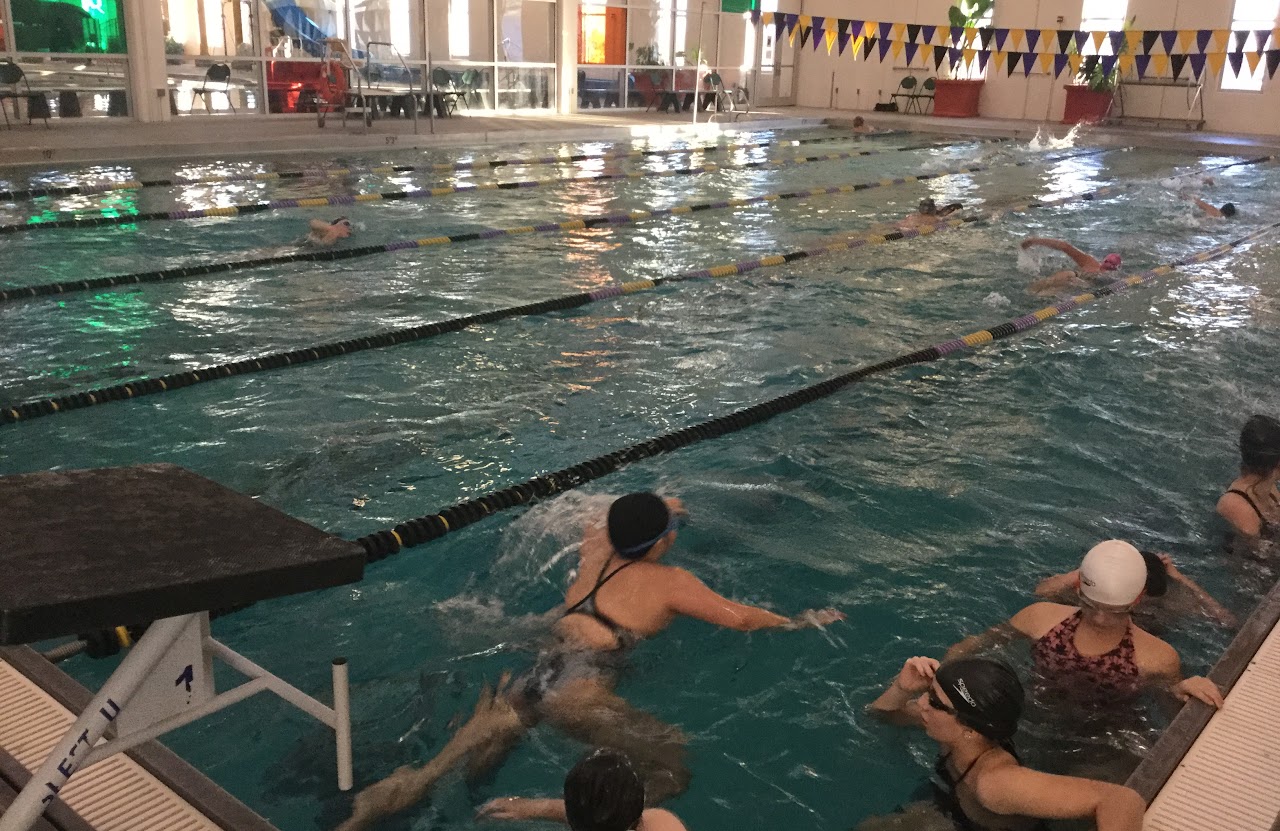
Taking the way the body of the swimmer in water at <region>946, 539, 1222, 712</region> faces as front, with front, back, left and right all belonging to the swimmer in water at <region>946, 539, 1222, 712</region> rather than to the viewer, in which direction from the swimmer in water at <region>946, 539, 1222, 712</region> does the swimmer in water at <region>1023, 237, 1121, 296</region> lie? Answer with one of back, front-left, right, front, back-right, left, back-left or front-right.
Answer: back

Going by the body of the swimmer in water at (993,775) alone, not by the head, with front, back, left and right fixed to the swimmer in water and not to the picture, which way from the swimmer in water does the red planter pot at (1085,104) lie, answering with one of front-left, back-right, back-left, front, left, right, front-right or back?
right

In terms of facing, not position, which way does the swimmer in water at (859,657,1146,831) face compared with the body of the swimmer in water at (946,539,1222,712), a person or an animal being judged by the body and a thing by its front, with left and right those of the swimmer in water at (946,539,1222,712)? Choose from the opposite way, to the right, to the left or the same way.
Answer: to the right

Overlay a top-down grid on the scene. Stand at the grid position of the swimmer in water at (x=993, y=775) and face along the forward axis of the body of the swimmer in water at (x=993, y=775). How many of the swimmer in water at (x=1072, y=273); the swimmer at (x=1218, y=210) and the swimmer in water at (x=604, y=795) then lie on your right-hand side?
2

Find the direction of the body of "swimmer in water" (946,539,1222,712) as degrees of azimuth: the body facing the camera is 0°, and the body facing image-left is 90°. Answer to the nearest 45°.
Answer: approximately 0°

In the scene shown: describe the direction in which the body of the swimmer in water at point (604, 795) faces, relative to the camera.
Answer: away from the camera

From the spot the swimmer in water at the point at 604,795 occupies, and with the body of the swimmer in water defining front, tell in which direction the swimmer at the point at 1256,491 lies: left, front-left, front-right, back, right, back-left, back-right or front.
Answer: front-right

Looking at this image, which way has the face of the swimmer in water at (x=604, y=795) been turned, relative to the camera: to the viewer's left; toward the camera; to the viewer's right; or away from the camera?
away from the camera

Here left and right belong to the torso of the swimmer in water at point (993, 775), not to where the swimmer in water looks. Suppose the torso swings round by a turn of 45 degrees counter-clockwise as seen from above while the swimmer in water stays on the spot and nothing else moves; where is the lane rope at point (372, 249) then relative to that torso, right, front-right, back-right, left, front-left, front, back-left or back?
right

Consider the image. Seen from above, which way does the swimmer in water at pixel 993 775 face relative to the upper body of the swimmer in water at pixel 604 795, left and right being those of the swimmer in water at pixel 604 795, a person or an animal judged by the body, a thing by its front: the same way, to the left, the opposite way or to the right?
to the left

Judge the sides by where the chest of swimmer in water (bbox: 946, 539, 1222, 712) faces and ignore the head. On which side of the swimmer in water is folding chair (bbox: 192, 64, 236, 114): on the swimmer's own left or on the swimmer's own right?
on the swimmer's own right

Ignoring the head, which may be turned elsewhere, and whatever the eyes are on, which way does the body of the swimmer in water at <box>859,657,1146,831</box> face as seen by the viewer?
to the viewer's left
